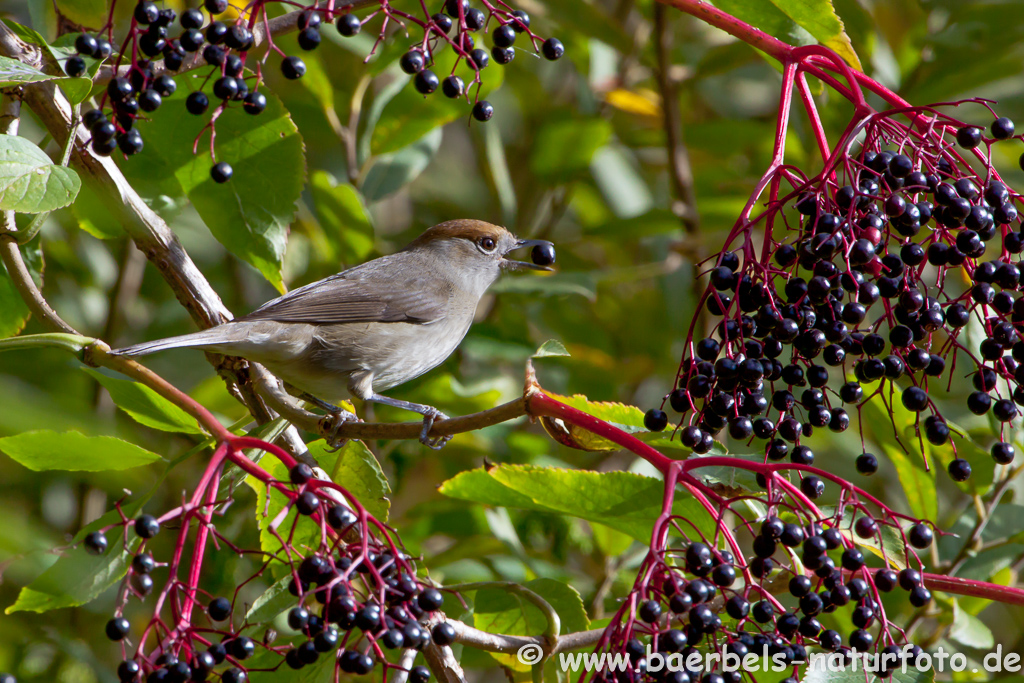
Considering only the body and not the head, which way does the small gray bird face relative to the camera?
to the viewer's right

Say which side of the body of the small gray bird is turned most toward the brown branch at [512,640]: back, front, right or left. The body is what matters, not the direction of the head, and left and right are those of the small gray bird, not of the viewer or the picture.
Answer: front

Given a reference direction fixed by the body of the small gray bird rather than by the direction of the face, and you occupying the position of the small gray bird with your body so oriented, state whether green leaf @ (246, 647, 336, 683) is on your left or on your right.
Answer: on your right

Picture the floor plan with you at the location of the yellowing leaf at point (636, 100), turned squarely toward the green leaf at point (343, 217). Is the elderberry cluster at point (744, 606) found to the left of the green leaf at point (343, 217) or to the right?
left

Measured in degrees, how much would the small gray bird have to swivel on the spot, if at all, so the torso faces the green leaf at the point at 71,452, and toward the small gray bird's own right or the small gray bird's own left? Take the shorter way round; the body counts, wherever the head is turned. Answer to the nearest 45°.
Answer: approximately 180°

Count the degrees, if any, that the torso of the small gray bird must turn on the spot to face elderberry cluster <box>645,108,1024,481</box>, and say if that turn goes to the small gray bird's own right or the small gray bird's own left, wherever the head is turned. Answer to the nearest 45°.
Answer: approximately 45° to the small gray bird's own right

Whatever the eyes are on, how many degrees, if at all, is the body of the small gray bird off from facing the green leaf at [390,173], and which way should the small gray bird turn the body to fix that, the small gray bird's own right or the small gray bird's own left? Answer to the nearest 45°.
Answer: approximately 135° to the small gray bird's own left
